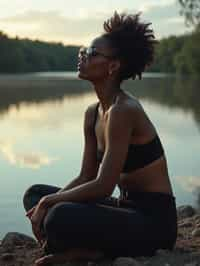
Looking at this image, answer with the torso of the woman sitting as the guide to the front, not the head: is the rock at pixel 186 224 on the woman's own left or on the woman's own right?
on the woman's own right

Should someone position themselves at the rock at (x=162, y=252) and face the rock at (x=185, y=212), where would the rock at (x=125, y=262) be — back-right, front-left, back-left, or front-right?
back-left

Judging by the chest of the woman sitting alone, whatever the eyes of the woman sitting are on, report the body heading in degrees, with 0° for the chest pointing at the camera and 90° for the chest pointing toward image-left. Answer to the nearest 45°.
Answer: approximately 90°

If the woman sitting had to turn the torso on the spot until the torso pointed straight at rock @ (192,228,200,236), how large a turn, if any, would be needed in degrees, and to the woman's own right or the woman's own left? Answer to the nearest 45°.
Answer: approximately 135° to the woman's own right
